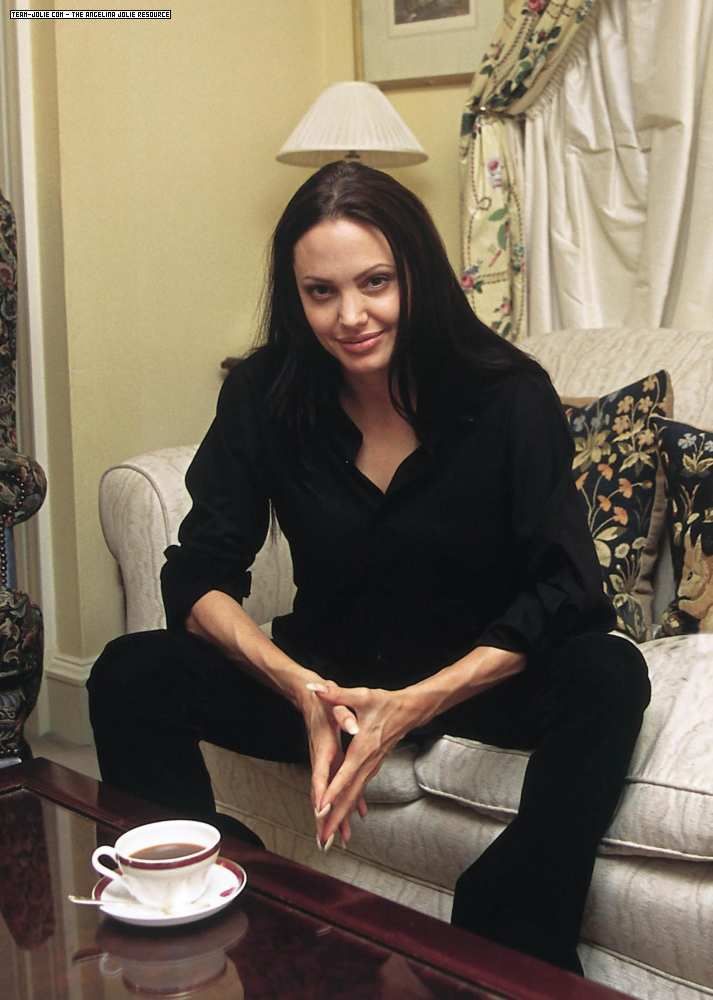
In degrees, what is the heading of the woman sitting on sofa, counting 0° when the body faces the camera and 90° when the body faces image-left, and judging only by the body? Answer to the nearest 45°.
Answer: approximately 0°

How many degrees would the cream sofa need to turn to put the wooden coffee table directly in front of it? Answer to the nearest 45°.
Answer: approximately 45° to its left

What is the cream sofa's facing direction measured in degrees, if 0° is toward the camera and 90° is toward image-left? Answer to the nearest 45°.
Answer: approximately 45°

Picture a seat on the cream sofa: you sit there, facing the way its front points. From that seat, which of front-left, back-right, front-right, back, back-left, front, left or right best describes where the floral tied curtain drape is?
back-right

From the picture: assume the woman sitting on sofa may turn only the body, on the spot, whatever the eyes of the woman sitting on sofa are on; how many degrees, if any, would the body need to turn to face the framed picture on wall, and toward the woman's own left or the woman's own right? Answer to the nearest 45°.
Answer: approximately 180°

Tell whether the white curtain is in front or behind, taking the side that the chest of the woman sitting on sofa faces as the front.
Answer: behind

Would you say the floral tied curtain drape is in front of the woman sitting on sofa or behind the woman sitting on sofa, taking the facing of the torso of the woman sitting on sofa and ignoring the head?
behind

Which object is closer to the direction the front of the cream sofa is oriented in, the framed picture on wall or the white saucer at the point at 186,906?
the white saucer

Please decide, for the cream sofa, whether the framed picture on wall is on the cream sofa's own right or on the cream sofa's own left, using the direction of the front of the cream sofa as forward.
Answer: on the cream sofa's own right
